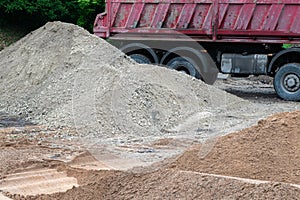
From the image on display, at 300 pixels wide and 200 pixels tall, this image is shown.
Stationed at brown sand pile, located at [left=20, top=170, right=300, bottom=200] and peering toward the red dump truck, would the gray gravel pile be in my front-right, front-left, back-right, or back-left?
front-left

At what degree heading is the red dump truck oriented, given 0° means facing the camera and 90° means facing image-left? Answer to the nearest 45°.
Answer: approximately 270°

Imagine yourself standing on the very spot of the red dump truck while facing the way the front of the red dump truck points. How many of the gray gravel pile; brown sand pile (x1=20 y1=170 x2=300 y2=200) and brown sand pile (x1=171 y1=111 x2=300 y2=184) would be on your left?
0

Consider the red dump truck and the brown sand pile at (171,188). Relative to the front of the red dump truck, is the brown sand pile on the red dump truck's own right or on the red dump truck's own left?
on the red dump truck's own right

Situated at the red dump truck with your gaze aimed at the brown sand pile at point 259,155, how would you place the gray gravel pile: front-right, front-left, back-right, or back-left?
front-right

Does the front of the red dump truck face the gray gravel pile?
no

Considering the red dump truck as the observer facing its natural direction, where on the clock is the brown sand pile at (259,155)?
The brown sand pile is roughly at 3 o'clock from the red dump truck.

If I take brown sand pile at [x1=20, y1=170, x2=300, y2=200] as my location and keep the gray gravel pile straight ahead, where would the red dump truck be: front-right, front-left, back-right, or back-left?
front-right
